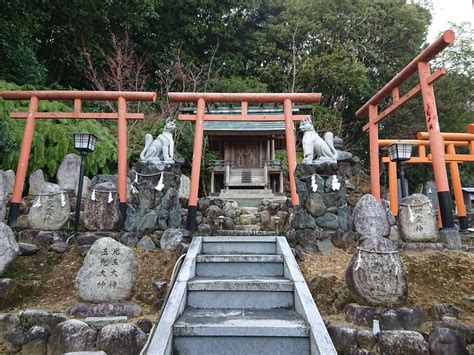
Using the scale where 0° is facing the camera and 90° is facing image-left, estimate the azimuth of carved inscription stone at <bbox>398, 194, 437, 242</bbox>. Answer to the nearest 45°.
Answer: approximately 0°

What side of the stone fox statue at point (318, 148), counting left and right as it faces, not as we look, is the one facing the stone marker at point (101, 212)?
front

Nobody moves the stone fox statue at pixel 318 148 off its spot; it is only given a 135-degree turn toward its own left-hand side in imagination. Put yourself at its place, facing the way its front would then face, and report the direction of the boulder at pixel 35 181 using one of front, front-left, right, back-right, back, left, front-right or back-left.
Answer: back-right

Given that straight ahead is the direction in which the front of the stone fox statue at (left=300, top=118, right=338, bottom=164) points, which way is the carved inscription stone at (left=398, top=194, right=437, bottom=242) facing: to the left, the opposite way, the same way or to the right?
to the left

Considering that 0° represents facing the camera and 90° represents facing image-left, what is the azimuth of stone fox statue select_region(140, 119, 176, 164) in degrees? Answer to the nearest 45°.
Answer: approximately 270°

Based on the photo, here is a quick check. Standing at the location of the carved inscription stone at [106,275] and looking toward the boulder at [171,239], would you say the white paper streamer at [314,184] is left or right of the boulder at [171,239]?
right

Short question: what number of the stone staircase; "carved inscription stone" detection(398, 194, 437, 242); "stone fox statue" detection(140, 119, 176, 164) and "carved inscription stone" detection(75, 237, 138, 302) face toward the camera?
3

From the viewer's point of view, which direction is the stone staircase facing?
toward the camera

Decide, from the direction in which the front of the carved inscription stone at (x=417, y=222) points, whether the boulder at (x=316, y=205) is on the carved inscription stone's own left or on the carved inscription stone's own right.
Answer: on the carved inscription stone's own right

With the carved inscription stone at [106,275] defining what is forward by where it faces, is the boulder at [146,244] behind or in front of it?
behind

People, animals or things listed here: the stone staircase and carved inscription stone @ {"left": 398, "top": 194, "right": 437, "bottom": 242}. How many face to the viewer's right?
0
